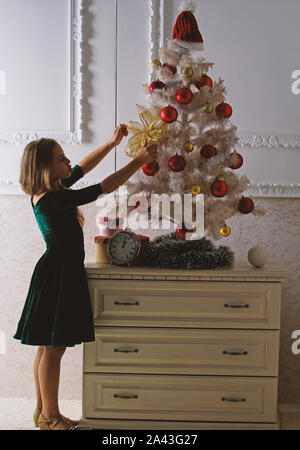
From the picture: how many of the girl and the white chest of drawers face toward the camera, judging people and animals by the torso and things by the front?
1

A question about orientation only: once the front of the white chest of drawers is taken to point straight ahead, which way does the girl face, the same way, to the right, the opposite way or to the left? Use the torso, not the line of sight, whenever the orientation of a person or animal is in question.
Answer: to the left

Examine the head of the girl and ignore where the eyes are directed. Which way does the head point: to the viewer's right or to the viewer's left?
to the viewer's right

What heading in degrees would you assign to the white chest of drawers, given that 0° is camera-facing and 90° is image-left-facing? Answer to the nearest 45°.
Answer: approximately 0°

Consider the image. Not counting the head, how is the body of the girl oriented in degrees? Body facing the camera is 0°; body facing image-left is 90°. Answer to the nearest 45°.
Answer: approximately 270°
